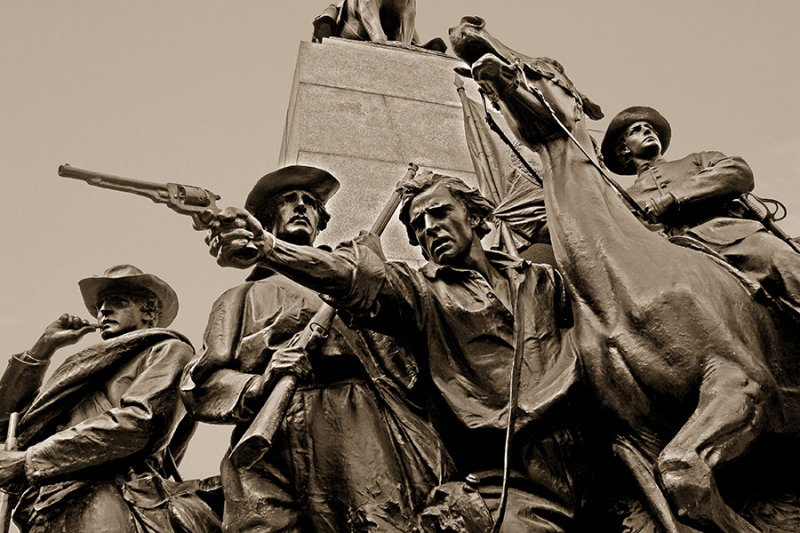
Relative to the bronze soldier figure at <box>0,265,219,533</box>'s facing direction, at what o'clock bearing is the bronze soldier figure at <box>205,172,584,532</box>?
the bronze soldier figure at <box>205,172,584,532</box> is roughly at 9 o'clock from the bronze soldier figure at <box>0,265,219,533</box>.

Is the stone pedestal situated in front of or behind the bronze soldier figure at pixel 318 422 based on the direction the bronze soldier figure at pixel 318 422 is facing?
behind

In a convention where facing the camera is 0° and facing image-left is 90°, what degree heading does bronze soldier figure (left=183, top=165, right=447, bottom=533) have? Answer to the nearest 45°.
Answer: approximately 0°

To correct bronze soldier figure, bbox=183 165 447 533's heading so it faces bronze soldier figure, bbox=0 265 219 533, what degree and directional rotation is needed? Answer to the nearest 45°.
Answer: approximately 135° to its right

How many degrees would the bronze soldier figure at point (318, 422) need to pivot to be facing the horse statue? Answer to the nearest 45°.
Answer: approximately 90° to its left

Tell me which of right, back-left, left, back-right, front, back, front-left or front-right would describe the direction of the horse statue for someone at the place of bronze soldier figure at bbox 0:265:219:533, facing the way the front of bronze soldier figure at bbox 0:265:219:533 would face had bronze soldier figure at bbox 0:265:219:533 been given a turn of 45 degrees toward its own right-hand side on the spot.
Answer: back-left

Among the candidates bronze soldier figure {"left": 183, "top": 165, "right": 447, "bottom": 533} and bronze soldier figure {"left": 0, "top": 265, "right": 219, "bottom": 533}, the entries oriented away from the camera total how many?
0

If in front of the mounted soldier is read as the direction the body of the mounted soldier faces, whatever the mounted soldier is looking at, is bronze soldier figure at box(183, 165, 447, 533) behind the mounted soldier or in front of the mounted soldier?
in front

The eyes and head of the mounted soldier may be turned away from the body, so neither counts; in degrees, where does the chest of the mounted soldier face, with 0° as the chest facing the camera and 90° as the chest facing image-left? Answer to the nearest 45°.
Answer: approximately 45°

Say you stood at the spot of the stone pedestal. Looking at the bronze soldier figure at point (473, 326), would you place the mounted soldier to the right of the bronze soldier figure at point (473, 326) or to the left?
left

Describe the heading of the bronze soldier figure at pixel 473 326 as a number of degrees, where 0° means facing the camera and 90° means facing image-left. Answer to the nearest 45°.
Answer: approximately 45°

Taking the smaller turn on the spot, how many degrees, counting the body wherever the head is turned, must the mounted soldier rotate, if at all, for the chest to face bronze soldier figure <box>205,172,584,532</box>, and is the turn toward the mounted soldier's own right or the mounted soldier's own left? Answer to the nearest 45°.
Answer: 0° — they already face it

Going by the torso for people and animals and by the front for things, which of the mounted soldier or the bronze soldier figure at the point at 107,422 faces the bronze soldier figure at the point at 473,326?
the mounted soldier

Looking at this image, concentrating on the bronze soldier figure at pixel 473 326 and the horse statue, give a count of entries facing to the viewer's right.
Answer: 0
